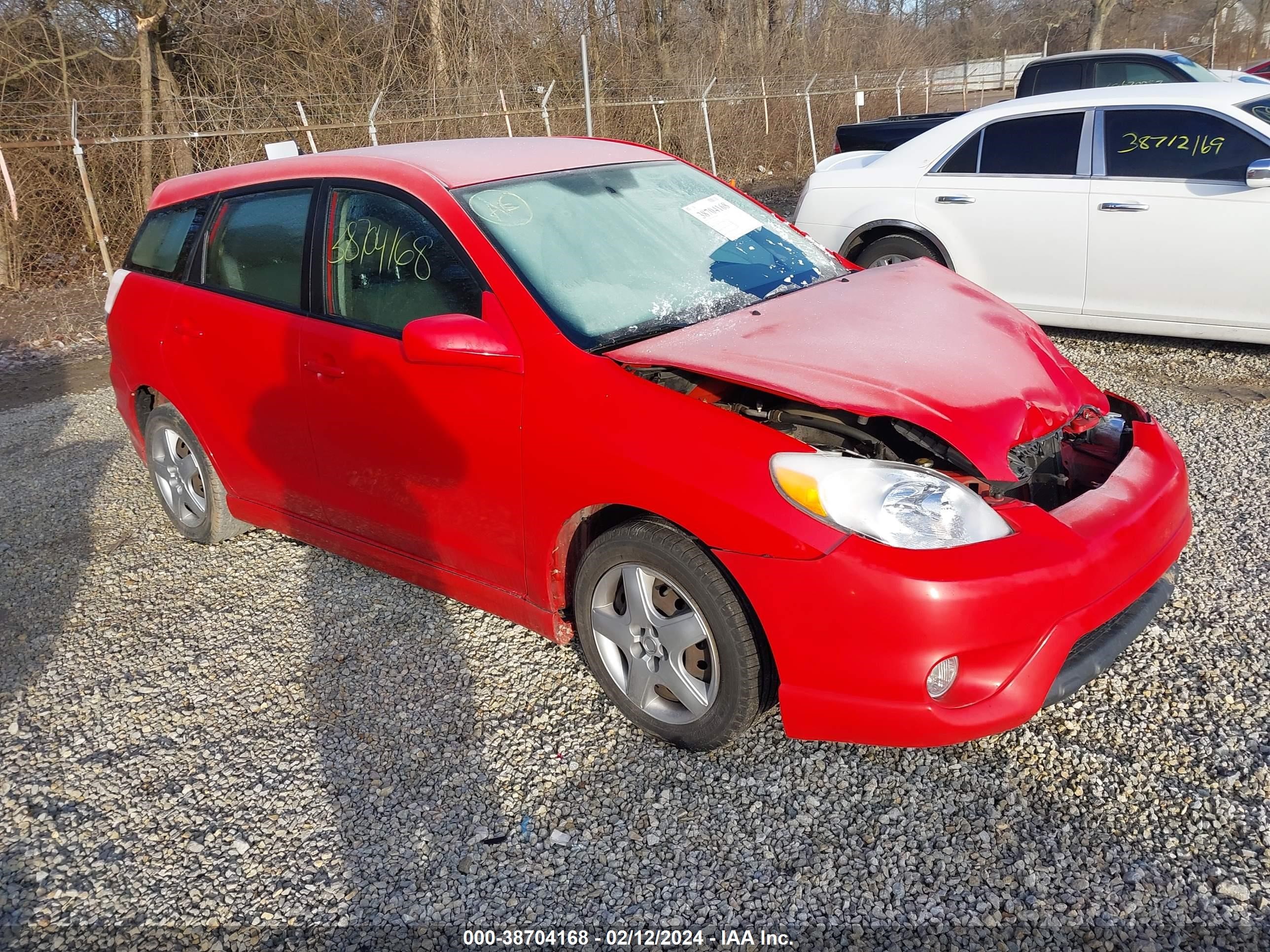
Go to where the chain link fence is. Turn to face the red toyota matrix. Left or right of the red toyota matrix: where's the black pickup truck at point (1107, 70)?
left

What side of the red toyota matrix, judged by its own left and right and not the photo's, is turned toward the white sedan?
left

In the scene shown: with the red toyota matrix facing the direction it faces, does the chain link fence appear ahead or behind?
behind

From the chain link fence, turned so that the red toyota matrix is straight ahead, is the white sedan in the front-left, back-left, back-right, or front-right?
front-left

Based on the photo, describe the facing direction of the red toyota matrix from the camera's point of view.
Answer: facing the viewer and to the right of the viewer

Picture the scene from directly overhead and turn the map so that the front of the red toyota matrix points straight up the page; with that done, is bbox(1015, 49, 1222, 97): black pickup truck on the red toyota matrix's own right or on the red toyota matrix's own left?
on the red toyota matrix's own left
